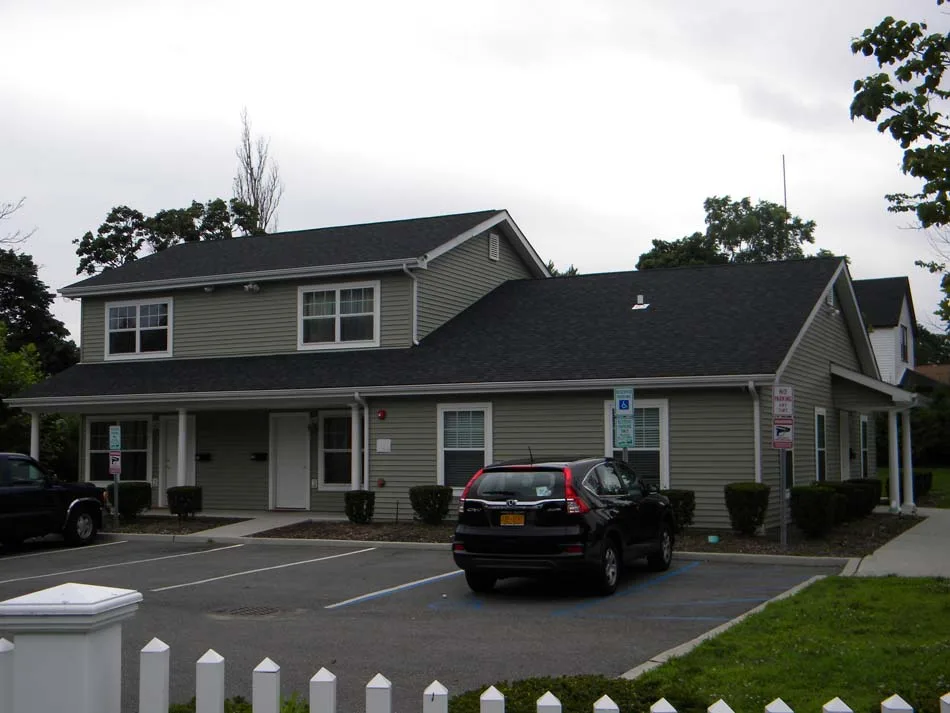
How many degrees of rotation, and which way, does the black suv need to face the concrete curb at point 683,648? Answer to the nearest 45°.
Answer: approximately 135° to its right

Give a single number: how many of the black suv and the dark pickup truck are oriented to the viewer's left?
0

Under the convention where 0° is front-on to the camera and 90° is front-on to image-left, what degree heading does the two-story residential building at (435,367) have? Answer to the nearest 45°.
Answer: approximately 45°

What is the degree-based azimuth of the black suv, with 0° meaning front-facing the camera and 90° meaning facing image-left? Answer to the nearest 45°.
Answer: approximately 225°

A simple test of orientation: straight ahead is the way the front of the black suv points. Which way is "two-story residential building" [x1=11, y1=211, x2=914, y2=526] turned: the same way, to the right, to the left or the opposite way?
the opposite way
